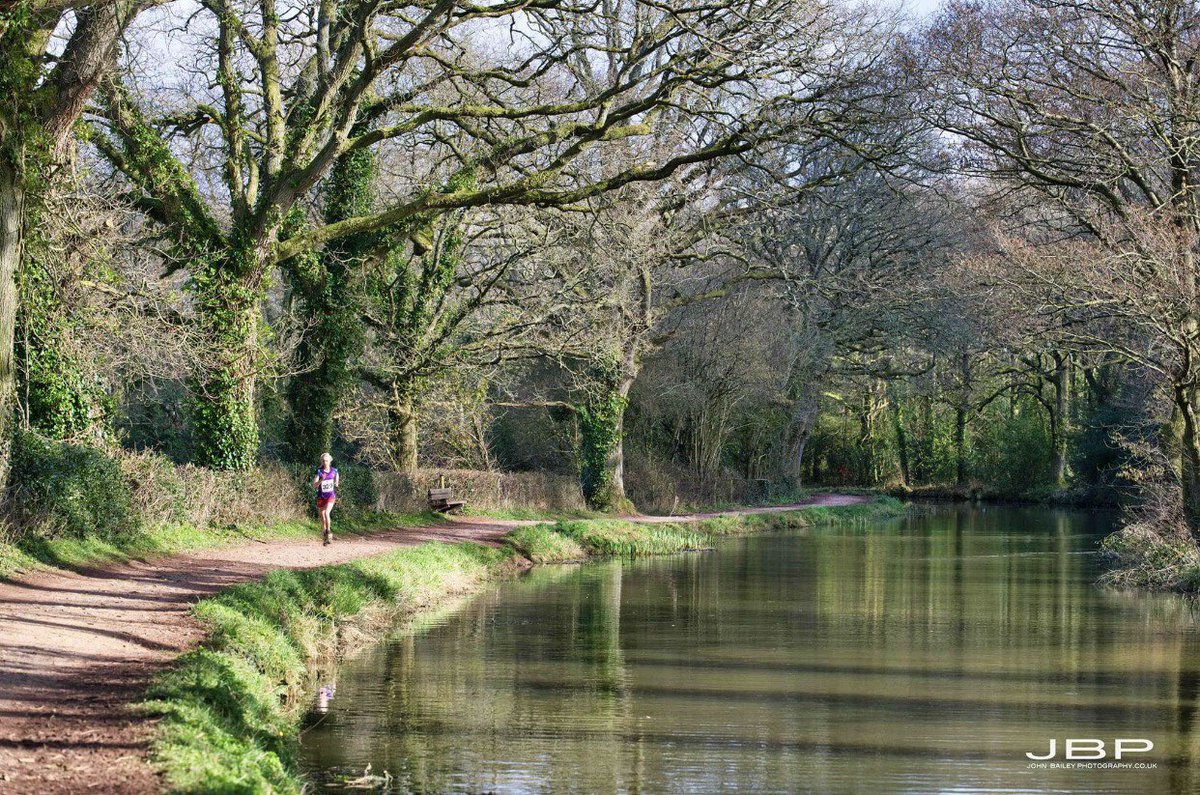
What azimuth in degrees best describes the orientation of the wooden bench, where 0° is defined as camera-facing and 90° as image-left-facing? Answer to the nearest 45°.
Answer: approximately 315°

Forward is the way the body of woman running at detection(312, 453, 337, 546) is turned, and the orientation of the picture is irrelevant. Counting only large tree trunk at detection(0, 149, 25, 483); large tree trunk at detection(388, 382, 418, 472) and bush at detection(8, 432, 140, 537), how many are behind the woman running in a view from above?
1

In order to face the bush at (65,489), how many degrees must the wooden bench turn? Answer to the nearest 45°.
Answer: approximately 45° to its right

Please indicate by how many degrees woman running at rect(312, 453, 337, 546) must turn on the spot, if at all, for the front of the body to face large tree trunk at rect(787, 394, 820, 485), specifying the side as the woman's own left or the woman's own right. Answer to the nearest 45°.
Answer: approximately 135° to the woman's own left

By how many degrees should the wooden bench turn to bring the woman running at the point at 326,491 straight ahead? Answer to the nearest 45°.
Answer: approximately 45° to its right

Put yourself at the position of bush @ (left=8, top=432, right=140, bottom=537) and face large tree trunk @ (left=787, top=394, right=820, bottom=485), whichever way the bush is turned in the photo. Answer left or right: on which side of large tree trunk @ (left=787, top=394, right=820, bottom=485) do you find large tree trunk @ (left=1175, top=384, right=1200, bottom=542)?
right

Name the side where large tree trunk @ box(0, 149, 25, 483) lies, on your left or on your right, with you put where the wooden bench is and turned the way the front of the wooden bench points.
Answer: on your right

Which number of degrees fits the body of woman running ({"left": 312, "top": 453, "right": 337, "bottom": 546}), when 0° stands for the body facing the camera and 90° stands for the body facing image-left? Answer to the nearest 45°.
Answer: approximately 0°

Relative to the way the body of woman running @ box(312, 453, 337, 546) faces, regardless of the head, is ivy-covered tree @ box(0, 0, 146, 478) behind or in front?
in front

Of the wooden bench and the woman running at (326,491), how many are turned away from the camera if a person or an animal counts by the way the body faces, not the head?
0
